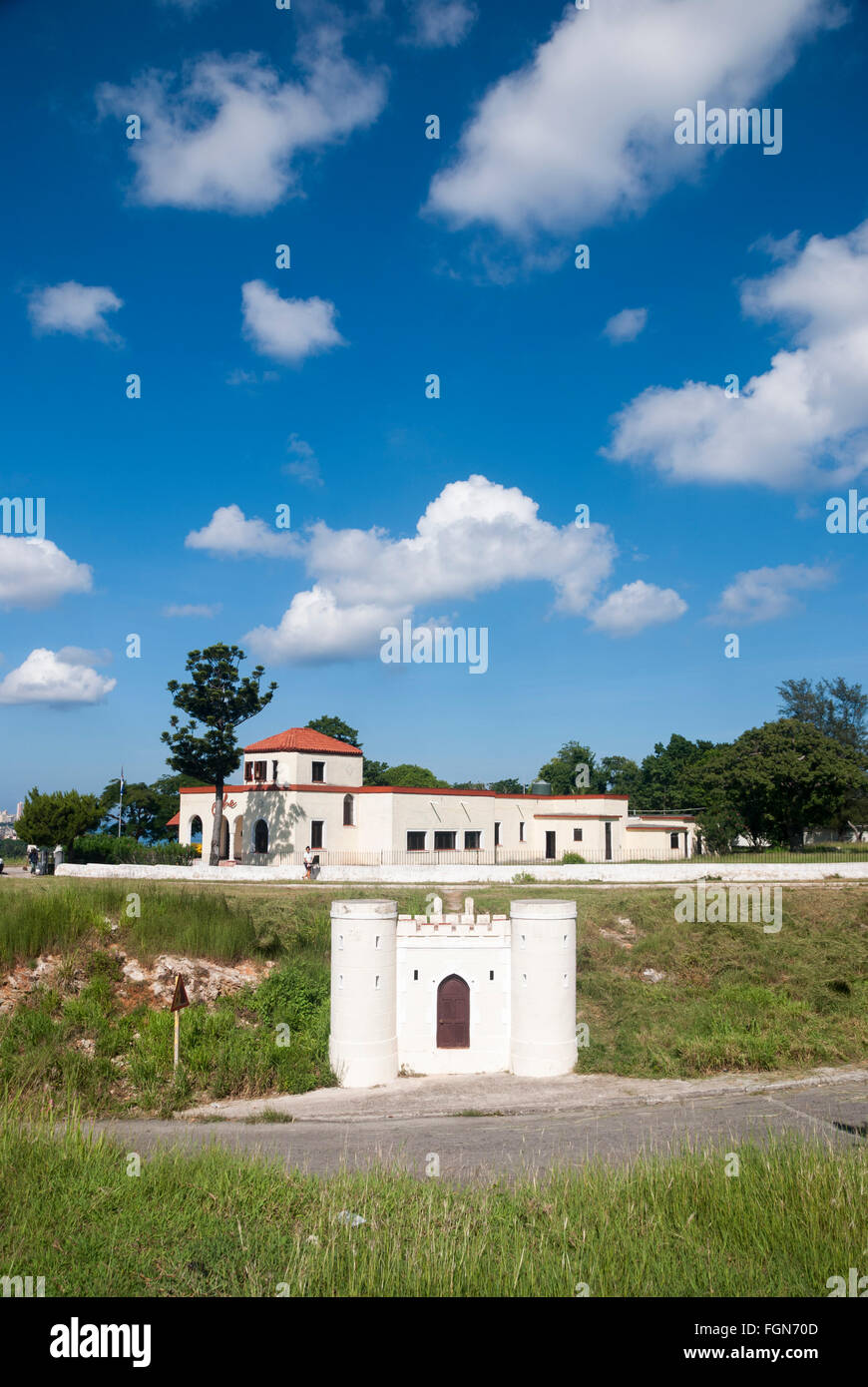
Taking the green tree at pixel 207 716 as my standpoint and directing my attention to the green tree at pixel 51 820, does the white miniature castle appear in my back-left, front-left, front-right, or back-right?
back-left

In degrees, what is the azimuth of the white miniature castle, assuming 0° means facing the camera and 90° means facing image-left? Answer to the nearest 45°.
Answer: approximately 0°

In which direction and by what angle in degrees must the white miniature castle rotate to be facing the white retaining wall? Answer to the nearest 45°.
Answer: approximately 180°
